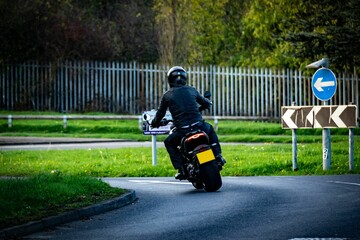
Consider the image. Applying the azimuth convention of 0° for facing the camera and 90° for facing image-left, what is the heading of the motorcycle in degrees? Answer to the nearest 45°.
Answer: approximately 180°

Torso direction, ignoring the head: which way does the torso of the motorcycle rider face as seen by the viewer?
away from the camera
